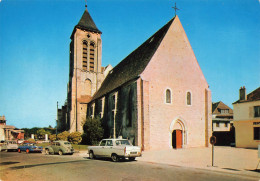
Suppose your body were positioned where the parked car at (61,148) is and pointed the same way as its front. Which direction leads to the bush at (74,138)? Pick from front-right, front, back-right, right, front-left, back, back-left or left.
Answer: front-right

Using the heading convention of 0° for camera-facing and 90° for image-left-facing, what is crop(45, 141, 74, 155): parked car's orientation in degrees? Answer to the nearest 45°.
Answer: approximately 135°

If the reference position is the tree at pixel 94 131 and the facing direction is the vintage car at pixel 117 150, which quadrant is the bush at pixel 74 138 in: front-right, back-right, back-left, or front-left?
back-right

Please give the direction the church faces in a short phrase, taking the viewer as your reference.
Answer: facing the viewer and to the right of the viewer

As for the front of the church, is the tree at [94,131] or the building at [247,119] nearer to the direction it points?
the building

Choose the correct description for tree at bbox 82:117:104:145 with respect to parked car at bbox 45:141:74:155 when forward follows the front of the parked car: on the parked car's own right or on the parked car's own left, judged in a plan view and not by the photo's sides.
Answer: on the parked car's own right

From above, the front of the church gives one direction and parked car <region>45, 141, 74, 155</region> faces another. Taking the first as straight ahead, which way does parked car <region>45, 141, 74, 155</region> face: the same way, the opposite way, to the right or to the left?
the opposite way

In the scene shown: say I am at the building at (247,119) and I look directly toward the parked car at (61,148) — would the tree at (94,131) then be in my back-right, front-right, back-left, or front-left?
front-right

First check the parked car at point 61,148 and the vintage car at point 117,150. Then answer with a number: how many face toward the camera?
0

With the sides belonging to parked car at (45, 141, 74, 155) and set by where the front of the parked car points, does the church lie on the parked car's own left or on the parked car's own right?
on the parked car's own right
